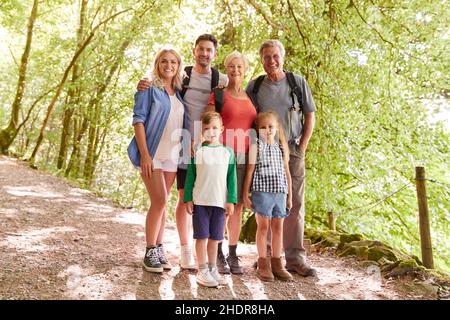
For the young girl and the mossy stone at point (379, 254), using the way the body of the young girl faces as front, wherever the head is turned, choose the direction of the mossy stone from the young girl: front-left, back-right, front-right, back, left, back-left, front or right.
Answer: back-left

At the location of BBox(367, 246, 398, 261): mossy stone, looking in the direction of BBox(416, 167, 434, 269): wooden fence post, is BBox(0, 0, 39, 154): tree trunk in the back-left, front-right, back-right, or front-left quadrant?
back-left

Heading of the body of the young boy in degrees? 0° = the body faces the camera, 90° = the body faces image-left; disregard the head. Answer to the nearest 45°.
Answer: approximately 0°

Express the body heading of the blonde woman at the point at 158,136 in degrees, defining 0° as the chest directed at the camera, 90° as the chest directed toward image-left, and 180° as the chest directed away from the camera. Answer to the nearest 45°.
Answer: approximately 315°

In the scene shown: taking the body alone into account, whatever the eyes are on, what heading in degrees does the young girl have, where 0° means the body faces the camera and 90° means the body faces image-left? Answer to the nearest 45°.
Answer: approximately 0°

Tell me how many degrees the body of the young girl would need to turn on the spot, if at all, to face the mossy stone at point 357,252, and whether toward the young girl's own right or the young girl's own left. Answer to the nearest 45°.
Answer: approximately 135° to the young girl's own left

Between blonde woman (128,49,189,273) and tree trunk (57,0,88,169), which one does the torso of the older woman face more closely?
the blonde woman

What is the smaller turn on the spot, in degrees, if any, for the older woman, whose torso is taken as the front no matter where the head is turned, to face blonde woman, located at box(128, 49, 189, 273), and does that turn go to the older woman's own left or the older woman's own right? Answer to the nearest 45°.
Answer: approximately 90° to the older woman's own right
